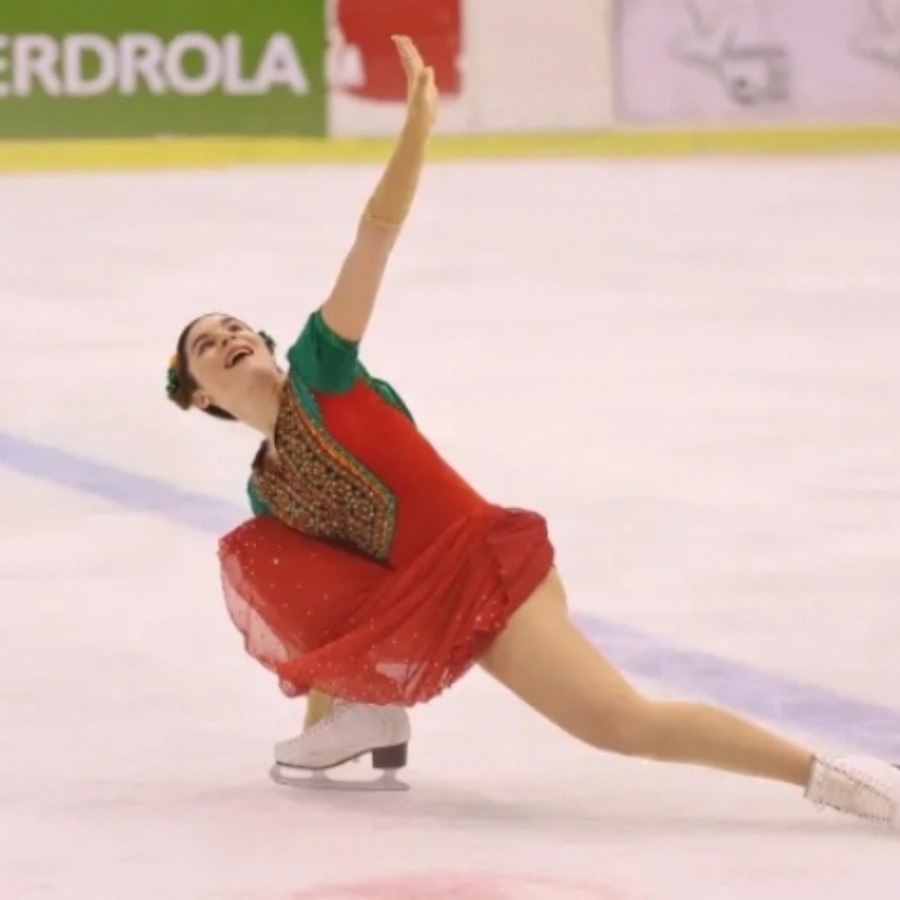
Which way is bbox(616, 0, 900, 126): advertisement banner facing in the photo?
toward the camera

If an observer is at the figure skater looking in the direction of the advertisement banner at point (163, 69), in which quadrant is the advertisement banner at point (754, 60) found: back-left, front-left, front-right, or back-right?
front-right

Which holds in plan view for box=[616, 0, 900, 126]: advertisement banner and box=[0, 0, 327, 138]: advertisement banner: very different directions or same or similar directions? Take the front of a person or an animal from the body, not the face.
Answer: same or similar directions

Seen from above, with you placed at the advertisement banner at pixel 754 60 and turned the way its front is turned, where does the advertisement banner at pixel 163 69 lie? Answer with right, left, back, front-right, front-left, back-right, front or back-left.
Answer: right

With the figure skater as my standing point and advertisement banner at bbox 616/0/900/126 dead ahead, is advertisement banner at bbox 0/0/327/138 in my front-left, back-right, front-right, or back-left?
front-left

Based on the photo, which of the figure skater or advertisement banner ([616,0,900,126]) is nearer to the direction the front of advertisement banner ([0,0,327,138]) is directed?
the figure skater

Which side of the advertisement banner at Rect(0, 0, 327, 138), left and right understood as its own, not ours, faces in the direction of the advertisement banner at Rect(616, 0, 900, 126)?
left

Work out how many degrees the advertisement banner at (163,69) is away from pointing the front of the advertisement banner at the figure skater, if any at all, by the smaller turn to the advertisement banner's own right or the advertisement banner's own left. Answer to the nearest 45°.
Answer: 0° — it already faces them

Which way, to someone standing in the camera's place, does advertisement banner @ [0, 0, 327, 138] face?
facing the viewer

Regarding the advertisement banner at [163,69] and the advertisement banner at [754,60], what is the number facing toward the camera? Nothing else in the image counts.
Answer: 2

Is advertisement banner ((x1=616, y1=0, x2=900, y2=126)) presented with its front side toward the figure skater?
yes
